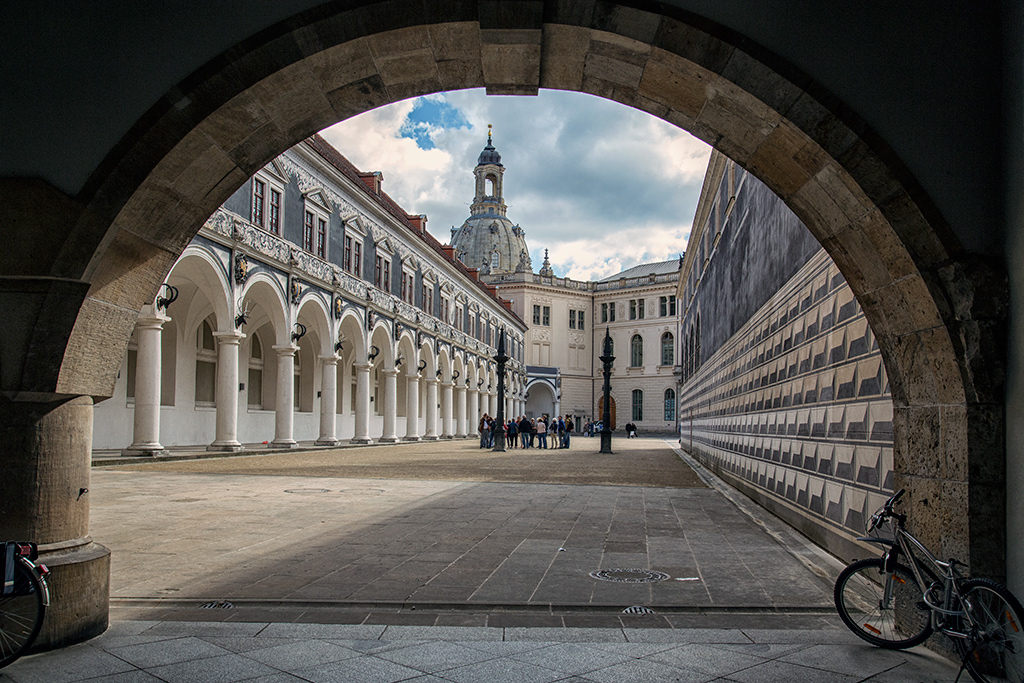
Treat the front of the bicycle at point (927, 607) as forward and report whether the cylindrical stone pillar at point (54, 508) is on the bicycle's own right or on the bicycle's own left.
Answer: on the bicycle's own left

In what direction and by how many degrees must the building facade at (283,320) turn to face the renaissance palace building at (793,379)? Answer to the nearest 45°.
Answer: approximately 45° to its right

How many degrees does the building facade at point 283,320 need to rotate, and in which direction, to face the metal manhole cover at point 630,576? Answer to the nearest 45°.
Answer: approximately 45° to its right

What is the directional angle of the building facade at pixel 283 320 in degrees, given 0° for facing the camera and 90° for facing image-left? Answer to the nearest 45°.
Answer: approximately 315°

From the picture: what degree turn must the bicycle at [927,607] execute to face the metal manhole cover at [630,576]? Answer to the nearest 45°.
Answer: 0° — it already faces it

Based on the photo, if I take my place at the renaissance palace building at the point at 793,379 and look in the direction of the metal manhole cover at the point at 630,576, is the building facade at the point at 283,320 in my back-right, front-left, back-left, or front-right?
back-right

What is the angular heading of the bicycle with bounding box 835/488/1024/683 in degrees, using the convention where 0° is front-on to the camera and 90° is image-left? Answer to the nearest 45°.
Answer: approximately 135°
